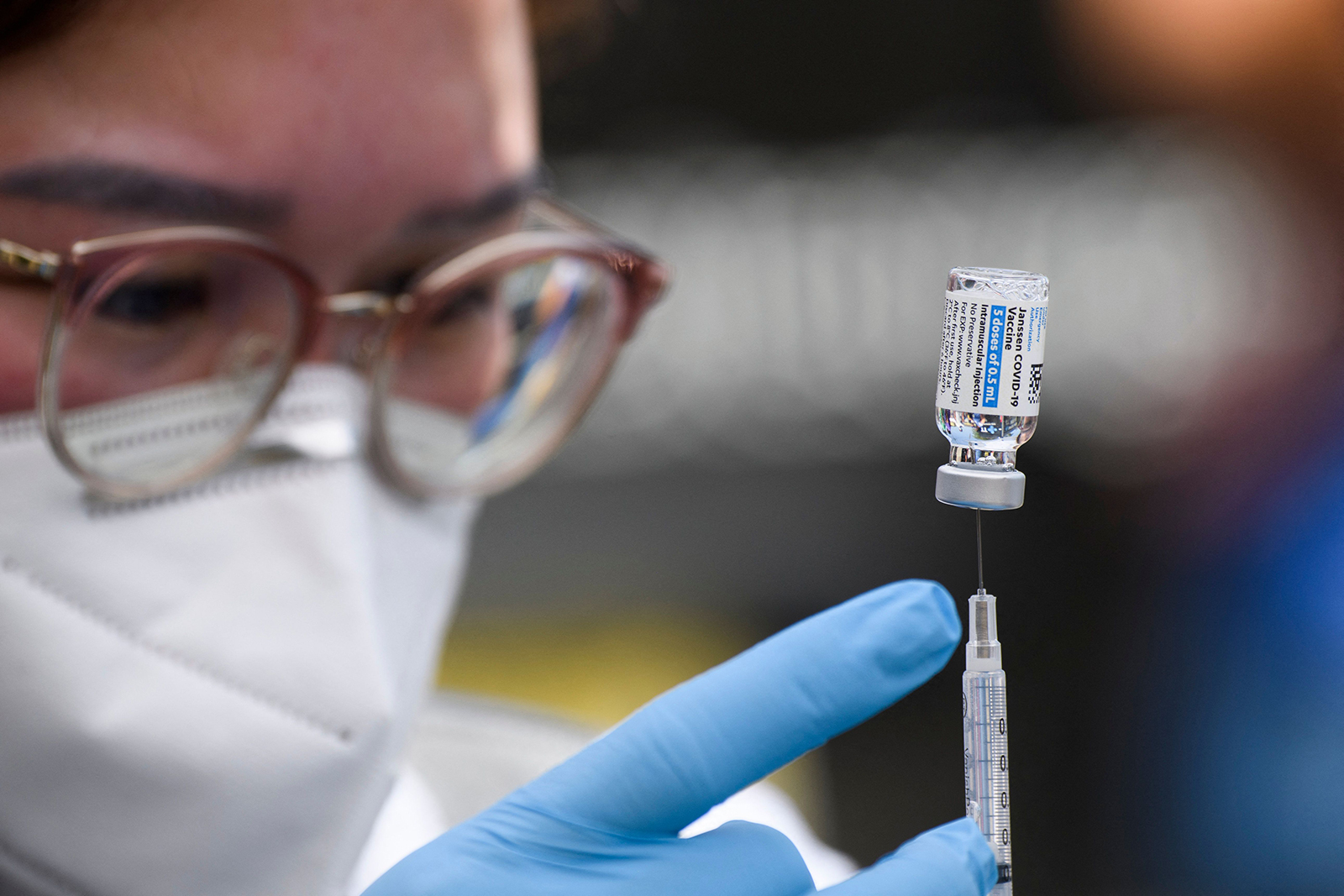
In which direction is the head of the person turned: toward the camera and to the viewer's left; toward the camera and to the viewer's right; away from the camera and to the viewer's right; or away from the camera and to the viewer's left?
toward the camera and to the viewer's right

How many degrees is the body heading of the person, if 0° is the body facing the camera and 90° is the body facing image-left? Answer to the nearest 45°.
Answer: approximately 315°
